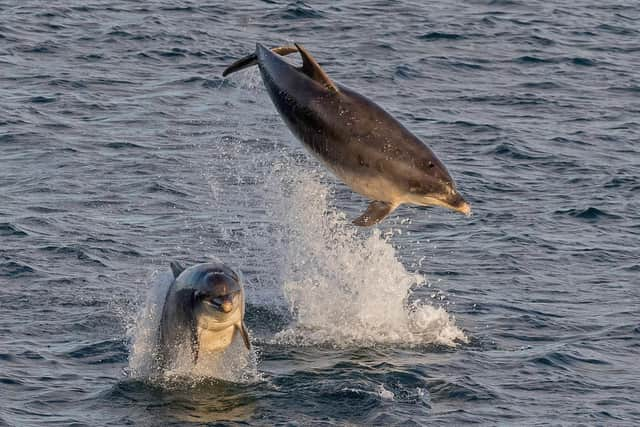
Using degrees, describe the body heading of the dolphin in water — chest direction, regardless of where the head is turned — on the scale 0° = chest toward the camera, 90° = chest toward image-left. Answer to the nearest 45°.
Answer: approximately 315°
